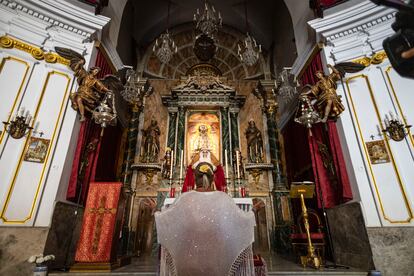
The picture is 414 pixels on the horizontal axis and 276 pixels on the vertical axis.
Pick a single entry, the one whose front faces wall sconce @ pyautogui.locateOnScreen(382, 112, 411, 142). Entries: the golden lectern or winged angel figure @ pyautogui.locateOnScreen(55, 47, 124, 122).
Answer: the winged angel figure

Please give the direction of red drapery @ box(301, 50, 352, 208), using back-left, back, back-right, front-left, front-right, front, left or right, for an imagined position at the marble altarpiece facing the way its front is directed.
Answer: front-left

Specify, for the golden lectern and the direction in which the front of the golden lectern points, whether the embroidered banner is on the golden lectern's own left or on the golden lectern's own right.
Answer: on the golden lectern's own right

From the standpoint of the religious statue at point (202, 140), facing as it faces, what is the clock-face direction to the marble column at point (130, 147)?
The marble column is roughly at 3 o'clock from the religious statue.

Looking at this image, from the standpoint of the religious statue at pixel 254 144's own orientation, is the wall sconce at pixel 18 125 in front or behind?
in front

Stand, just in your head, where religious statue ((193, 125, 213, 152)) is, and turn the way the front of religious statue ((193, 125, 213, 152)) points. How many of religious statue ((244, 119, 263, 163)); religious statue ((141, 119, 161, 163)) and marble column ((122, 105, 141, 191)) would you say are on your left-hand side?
1

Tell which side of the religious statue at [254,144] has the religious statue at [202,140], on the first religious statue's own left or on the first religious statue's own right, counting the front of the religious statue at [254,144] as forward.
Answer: on the first religious statue's own right
